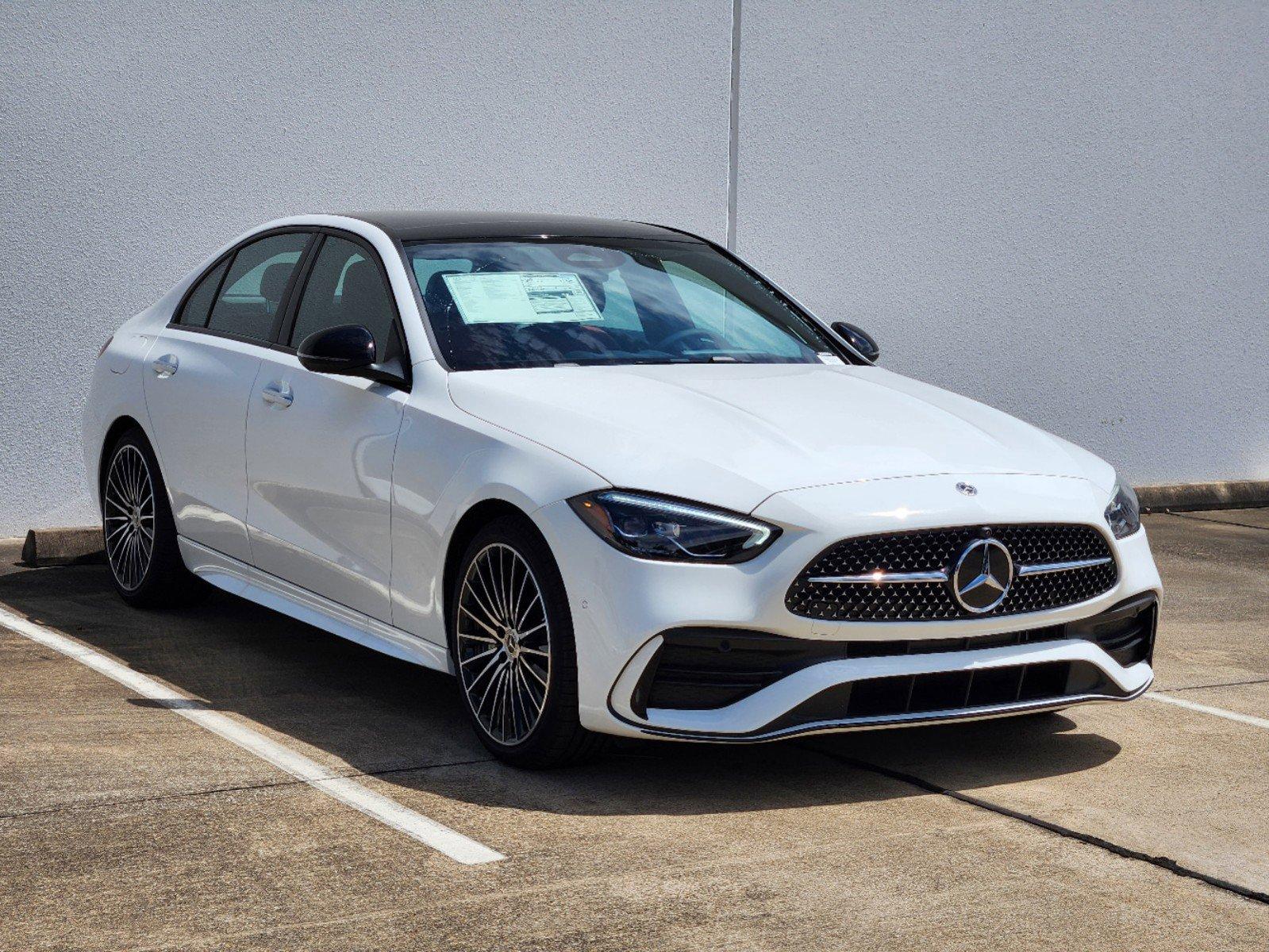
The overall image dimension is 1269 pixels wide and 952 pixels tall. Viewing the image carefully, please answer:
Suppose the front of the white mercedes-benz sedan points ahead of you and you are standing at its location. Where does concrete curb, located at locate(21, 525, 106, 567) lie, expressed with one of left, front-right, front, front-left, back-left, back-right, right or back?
back

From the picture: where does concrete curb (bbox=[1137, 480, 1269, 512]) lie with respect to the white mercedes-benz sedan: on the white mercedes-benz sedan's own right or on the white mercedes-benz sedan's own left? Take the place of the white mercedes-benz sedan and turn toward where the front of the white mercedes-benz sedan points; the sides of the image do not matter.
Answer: on the white mercedes-benz sedan's own left

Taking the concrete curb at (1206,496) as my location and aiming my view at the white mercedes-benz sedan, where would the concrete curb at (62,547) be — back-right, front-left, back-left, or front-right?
front-right

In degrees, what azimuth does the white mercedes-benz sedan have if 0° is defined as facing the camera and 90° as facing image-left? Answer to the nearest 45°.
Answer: approximately 315°
